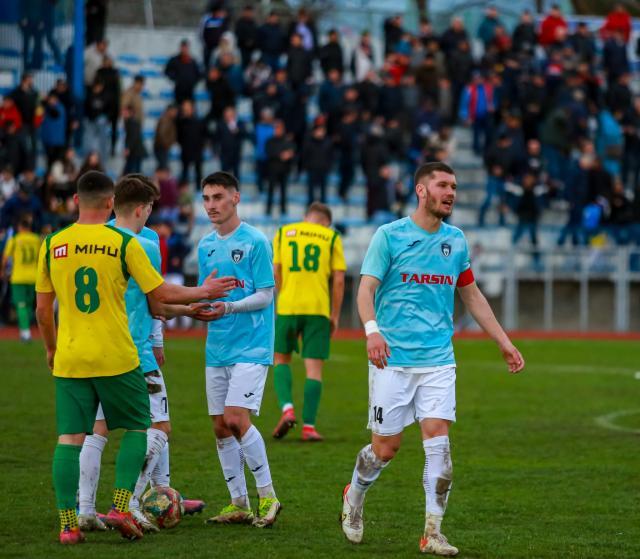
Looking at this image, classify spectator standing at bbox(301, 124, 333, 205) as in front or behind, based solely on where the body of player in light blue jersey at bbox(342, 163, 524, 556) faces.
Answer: behind

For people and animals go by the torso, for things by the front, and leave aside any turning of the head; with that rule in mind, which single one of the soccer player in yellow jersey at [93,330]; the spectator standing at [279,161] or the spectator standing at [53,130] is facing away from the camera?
the soccer player in yellow jersey

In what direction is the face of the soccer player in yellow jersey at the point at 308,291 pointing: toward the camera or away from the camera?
away from the camera

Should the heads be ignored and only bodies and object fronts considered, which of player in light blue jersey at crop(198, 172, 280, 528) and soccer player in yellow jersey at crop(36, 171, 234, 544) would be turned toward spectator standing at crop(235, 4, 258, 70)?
the soccer player in yellow jersey

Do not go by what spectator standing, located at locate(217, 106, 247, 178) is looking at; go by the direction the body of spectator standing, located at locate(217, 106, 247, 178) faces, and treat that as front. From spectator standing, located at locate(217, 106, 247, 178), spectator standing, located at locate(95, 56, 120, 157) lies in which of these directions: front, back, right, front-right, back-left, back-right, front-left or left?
right

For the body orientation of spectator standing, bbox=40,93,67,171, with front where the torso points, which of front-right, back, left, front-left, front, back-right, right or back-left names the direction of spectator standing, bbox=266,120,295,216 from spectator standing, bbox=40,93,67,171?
left

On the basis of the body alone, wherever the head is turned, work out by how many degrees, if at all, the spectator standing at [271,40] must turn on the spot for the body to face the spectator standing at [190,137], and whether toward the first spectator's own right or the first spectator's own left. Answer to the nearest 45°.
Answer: approximately 45° to the first spectator's own right

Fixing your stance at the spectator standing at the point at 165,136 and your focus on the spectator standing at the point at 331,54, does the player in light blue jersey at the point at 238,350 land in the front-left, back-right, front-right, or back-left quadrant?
back-right

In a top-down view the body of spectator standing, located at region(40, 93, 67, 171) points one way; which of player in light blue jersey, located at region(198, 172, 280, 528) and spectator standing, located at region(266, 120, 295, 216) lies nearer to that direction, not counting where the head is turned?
the player in light blue jersey

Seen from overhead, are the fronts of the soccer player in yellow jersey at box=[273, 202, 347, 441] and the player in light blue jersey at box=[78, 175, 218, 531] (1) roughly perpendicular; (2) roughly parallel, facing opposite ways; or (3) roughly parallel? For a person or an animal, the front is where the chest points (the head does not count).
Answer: roughly perpendicular

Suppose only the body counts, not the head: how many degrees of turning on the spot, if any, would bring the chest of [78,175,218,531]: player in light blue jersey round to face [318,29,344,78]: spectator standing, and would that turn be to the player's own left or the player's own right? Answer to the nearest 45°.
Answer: approximately 90° to the player's own left

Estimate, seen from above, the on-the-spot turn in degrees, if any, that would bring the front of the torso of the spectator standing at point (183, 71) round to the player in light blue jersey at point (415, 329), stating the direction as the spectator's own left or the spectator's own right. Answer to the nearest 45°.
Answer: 0° — they already face them

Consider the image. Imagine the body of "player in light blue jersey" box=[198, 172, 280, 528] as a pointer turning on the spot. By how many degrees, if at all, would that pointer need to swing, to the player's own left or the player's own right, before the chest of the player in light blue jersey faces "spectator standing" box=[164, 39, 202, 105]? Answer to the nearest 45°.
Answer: approximately 135° to the player's own right
